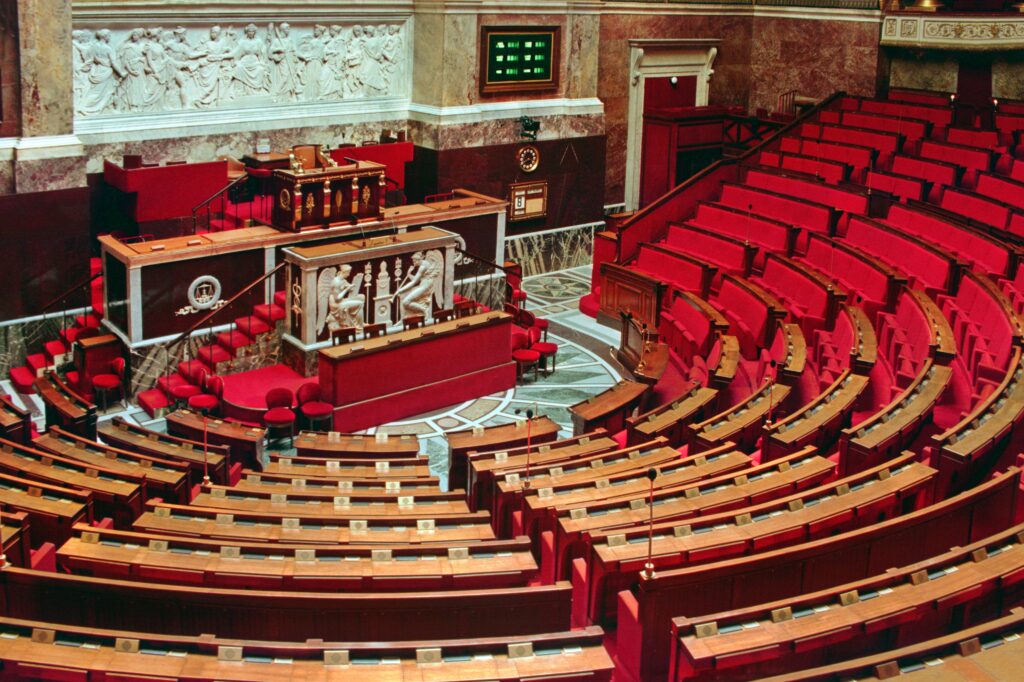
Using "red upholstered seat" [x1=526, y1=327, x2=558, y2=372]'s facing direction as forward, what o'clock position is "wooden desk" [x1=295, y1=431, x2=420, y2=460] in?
The wooden desk is roughly at 2 o'clock from the red upholstered seat.

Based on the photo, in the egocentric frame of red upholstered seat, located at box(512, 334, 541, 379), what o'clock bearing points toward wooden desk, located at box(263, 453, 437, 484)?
The wooden desk is roughly at 2 o'clock from the red upholstered seat.

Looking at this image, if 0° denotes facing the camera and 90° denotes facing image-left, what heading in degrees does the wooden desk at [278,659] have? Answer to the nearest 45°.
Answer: approximately 0°

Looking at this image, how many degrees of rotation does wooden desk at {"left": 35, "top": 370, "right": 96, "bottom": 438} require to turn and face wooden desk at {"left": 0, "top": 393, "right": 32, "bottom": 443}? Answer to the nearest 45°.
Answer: approximately 45° to its left

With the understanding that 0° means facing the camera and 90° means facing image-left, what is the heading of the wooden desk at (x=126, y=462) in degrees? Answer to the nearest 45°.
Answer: approximately 45°

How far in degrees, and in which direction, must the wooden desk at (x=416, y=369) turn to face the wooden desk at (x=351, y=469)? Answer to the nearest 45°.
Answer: approximately 45° to its right
